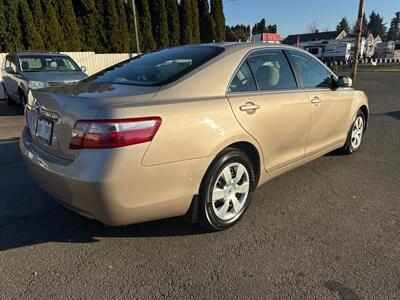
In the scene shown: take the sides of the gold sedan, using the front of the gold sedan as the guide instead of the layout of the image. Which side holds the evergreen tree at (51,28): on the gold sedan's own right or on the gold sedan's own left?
on the gold sedan's own left

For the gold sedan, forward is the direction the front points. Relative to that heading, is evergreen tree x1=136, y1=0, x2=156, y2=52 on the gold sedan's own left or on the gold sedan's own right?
on the gold sedan's own left

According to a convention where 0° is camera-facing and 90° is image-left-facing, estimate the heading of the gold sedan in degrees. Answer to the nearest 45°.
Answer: approximately 225°

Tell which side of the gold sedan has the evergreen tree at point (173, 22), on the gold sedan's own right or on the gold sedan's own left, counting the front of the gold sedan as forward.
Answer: on the gold sedan's own left

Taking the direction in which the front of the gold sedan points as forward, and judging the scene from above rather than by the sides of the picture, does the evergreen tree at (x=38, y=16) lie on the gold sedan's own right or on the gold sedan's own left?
on the gold sedan's own left

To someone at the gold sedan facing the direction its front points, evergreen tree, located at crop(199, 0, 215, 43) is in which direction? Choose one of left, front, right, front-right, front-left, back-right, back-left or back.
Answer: front-left

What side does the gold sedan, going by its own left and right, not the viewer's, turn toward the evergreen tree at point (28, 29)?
left

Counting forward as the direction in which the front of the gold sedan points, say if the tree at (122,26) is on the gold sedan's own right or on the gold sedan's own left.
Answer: on the gold sedan's own left

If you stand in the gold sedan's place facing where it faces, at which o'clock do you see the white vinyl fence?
The white vinyl fence is roughly at 10 o'clock from the gold sedan.

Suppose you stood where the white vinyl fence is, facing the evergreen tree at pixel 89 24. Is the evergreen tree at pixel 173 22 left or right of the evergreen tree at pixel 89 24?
right

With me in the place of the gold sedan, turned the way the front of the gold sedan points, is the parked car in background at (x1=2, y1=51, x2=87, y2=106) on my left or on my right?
on my left

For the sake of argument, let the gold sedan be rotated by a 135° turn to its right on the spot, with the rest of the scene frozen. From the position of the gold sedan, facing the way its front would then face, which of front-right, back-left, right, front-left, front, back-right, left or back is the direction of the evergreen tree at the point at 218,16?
back

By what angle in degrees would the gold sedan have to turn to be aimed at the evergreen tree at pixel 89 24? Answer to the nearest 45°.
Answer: approximately 45° to its left

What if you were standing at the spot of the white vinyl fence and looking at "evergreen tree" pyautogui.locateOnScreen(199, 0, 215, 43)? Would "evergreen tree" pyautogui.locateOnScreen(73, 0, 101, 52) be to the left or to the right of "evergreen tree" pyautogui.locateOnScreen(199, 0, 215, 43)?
left
